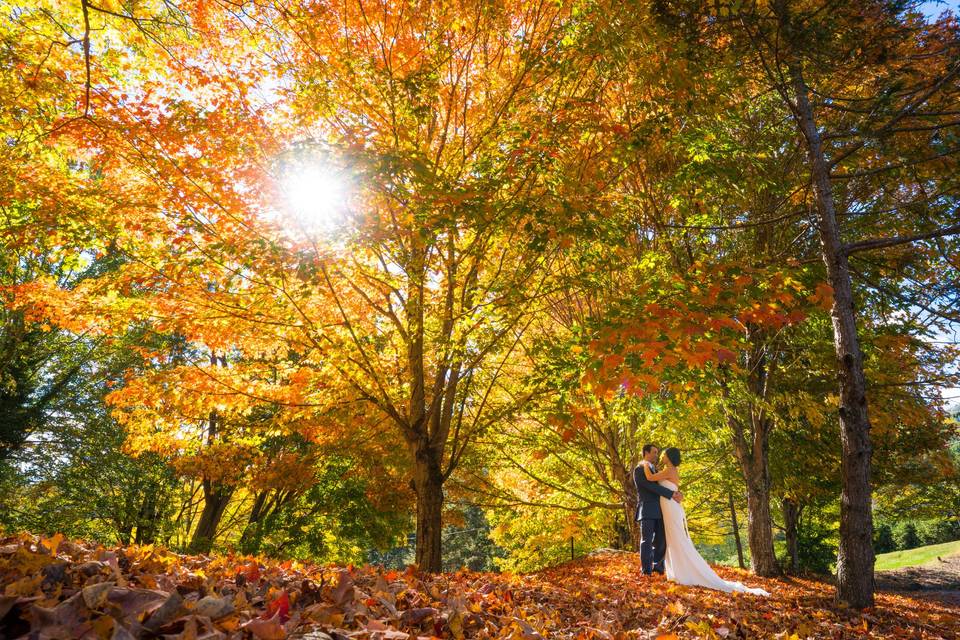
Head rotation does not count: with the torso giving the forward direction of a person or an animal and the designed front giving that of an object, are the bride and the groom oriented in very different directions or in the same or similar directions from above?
very different directions

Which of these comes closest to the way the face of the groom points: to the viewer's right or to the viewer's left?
to the viewer's right

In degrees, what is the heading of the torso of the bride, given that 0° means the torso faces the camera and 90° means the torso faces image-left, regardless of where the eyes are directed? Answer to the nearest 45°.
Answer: approximately 90°

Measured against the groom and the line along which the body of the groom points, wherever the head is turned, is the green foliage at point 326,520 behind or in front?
behind

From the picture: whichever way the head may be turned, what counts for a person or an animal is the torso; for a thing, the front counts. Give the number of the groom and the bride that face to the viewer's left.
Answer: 1

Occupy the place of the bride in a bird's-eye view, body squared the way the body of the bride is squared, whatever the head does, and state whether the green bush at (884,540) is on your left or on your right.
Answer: on your right

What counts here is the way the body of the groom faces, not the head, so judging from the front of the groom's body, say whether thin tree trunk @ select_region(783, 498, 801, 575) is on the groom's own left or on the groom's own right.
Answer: on the groom's own left

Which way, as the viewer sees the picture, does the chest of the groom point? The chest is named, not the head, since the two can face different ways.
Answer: to the viewer's right
